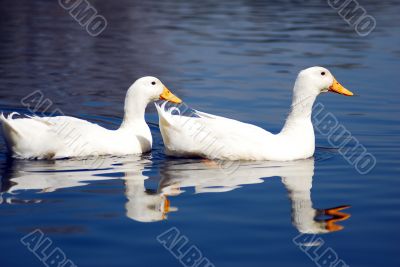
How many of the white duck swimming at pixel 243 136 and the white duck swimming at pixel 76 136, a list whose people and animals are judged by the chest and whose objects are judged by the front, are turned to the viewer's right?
2

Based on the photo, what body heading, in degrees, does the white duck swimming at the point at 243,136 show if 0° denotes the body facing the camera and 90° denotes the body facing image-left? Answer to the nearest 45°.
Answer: approximately 270°

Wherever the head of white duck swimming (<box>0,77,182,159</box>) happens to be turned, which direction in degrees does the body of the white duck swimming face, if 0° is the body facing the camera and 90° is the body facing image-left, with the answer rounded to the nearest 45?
approximately 270°

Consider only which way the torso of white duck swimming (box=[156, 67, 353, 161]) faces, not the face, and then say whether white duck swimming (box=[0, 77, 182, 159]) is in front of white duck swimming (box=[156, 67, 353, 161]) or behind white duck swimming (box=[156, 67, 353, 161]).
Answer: behind
